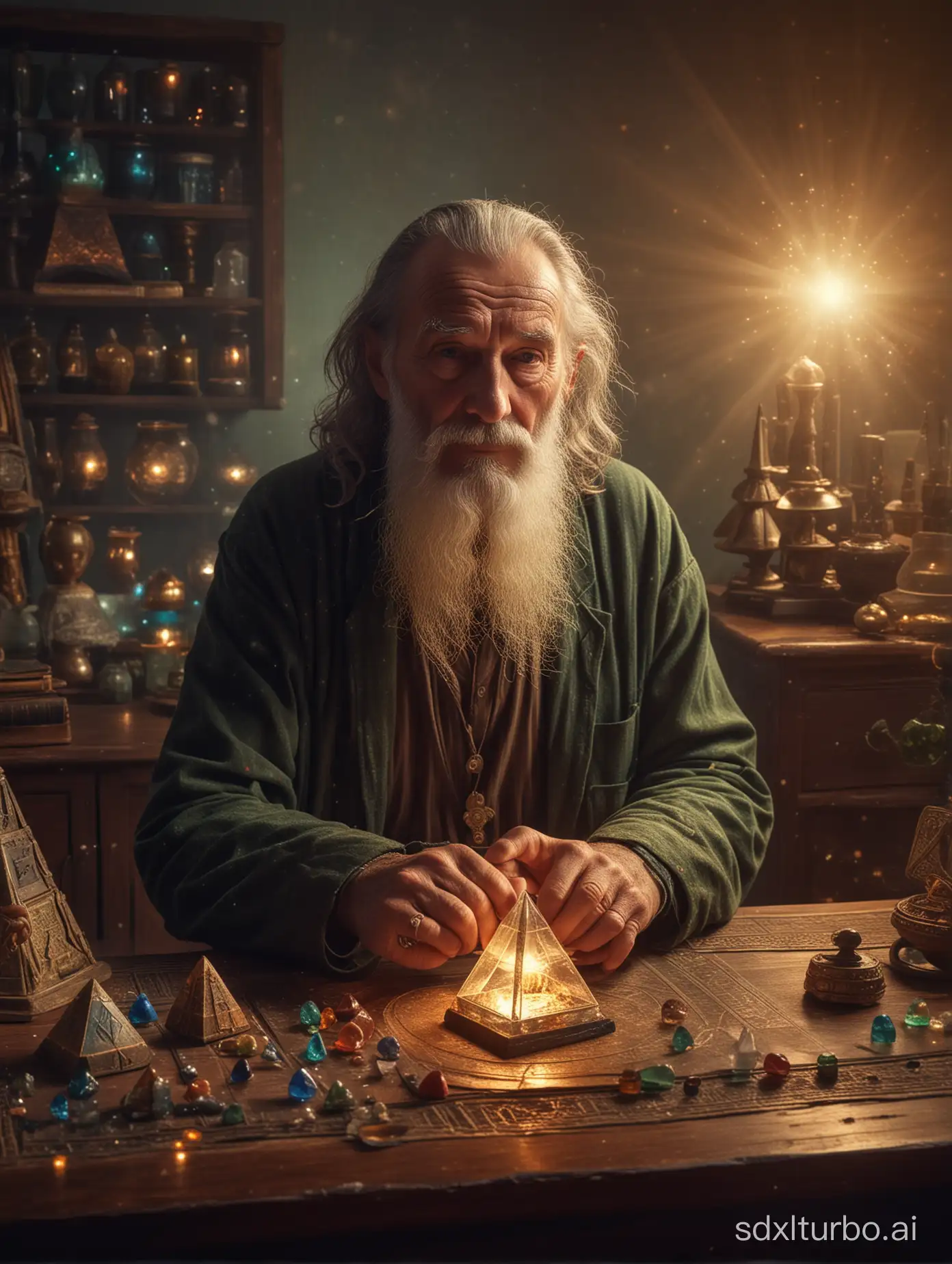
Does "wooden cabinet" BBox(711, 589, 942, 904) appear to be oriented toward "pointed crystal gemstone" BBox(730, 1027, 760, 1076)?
yes

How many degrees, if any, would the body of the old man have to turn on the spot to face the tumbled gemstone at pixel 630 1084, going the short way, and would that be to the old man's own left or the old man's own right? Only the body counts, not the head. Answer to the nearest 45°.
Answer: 0° — they already face it

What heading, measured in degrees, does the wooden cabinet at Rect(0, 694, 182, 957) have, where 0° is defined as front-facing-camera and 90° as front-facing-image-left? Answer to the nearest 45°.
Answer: approximately 0°

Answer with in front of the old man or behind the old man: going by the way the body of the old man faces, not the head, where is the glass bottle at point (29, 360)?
behind

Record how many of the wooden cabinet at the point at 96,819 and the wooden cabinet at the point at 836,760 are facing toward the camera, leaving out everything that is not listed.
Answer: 2

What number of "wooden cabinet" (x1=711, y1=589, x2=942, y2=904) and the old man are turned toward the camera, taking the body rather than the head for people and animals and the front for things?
2

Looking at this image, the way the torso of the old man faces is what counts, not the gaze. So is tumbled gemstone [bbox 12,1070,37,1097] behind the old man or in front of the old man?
in front

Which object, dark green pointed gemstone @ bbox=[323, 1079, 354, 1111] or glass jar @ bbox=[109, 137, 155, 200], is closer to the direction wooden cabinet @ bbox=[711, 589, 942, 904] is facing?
the dark green pointed gemstone

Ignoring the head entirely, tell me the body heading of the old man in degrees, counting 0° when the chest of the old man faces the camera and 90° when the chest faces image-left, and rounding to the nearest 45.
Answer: approximately 0°
